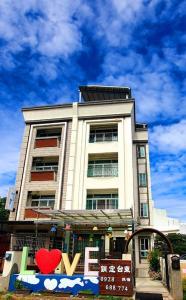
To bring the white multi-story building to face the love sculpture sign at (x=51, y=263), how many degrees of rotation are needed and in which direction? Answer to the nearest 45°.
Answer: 0° — it already faces it

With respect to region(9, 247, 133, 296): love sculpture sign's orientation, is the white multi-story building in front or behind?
behind

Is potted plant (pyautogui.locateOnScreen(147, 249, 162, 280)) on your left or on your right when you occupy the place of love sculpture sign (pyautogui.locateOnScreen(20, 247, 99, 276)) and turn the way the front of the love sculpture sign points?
on your left

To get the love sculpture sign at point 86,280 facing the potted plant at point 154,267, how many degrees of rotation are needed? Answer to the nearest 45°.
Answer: approximately 135° to its left

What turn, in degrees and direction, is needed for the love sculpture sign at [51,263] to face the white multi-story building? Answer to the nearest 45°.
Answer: approximately 180°

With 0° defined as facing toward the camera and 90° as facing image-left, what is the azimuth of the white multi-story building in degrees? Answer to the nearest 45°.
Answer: approximately 0°

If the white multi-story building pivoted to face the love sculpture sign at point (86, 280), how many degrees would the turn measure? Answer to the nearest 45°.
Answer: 0° — it already faces it

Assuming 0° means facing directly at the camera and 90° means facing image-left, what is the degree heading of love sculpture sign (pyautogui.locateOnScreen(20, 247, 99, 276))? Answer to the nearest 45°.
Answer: approximately 0°
